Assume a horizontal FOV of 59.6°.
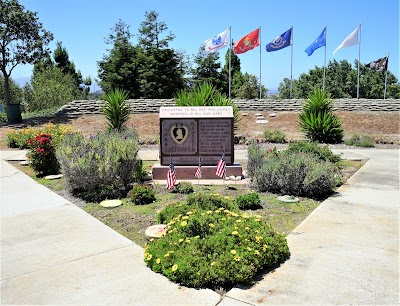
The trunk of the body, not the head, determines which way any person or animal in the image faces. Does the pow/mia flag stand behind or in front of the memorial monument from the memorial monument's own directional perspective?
behind

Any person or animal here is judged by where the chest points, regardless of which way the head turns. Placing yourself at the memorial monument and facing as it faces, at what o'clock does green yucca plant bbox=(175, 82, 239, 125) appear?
The green yucca plant is roughly at 6 o'clock from the memorial monument.

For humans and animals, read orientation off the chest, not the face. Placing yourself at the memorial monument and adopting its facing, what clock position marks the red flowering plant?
The red flowering plant is roughly at 3 o'clock from the memorial monument.

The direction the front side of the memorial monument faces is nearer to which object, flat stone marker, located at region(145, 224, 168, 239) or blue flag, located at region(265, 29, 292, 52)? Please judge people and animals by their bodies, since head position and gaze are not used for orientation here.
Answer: the flat stone marker

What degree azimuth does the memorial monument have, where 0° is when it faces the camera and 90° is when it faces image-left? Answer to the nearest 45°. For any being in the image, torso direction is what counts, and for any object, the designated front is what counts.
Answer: approximately 0°

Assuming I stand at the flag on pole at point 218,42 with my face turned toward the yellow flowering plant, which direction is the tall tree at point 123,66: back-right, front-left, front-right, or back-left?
back-right

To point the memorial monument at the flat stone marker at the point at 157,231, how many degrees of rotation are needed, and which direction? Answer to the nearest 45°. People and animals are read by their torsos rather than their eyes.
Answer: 0° — it already faces it

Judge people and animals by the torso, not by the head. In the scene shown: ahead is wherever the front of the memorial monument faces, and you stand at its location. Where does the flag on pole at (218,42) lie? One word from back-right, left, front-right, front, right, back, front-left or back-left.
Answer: back

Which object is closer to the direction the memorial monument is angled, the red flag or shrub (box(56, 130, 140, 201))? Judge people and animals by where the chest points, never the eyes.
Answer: the shrub

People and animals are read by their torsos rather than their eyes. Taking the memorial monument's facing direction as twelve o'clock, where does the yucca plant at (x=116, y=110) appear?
The yucca plant is roughly at 5 o'clock from the memorial monument.

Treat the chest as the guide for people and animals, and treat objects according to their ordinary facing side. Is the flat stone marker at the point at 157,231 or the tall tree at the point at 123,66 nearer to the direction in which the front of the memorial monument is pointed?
the flat stone marker

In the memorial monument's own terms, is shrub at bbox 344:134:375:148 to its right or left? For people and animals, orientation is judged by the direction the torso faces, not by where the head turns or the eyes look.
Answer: on its left

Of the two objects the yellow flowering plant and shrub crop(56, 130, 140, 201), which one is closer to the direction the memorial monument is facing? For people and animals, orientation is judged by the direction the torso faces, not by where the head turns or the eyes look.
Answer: the yellow flowering plant

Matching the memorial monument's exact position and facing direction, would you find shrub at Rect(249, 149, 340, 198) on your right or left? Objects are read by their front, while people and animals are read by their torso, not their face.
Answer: on your left
